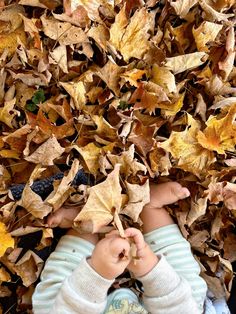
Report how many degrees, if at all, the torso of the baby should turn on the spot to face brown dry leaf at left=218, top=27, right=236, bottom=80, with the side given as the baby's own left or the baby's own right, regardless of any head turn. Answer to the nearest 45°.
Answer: approximately 45° to the baby's own right

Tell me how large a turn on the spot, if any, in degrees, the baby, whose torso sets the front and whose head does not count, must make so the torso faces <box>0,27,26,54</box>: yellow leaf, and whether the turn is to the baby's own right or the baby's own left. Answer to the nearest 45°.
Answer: approximately 45° to the baby's own left

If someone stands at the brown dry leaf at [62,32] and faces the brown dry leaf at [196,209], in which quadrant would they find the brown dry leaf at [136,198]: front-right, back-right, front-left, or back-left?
front-right

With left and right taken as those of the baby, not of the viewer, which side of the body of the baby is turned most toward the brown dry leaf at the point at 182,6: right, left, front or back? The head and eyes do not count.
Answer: front

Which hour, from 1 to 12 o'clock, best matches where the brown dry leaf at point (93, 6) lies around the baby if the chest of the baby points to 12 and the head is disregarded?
The brown dry leaf is roughly at 12 o'clock from the baby.

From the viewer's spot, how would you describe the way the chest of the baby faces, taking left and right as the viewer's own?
facing away from the viewer
